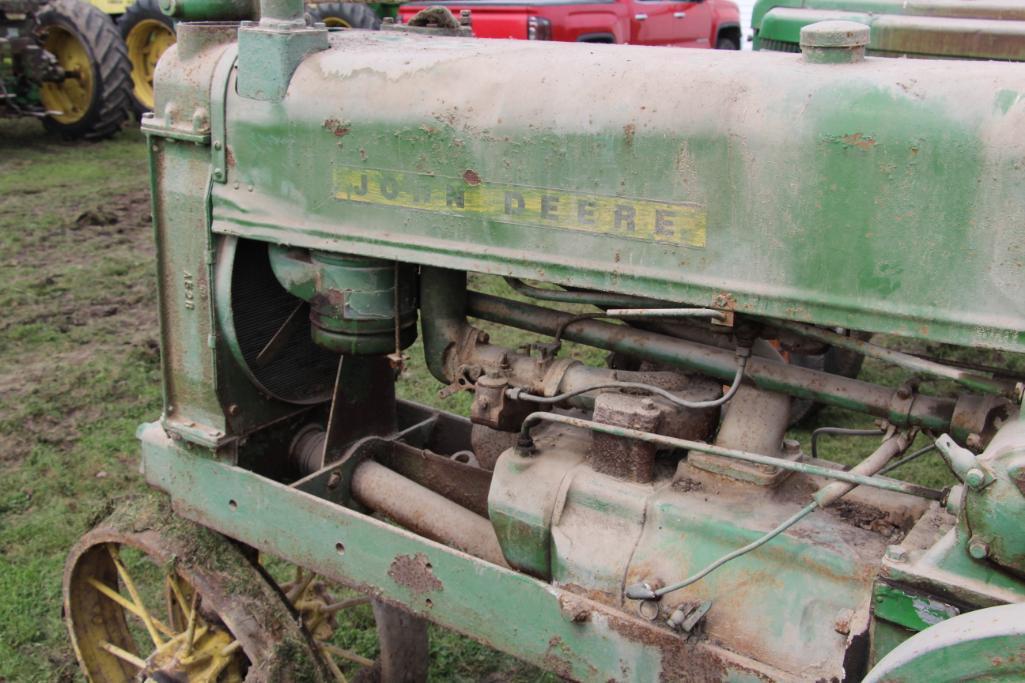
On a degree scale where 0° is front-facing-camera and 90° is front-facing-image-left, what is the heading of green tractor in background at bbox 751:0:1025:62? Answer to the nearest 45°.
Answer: approximately 90°

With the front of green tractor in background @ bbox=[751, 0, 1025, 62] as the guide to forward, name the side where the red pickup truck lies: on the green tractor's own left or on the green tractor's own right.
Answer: on the green tractor's own right
